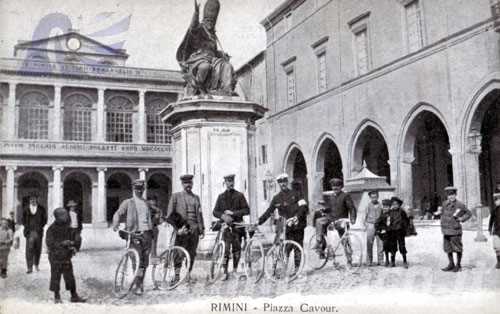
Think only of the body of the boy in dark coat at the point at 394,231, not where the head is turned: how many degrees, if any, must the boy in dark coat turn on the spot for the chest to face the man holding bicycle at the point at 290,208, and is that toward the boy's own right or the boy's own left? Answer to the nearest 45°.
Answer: approximately 45° to the boy's own right

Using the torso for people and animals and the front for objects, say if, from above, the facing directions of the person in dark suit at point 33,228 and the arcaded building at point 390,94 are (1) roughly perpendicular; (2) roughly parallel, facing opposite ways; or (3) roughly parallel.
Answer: roughly perpendicular

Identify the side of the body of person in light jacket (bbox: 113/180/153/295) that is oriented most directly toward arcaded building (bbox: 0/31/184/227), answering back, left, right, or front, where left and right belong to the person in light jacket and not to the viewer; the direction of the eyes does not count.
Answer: back

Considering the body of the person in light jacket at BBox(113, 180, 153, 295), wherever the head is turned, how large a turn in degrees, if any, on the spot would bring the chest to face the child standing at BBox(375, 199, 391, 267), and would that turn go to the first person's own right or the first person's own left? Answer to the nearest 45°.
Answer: approximately 90° to the first person's own left

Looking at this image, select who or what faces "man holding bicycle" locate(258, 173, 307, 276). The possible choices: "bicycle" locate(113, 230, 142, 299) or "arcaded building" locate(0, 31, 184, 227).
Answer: the arcaded building

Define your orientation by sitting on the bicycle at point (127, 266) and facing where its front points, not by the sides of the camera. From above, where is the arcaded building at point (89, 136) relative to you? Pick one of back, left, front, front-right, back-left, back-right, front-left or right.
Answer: back-right
